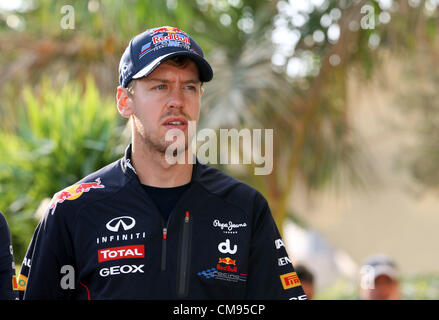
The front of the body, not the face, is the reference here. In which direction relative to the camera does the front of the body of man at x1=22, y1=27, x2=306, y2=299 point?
toward the camera

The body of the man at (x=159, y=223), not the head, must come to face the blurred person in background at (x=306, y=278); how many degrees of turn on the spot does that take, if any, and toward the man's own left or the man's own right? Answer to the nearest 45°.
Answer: approximately 180°

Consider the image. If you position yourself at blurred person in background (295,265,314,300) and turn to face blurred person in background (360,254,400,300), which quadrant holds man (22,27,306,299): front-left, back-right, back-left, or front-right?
back-right

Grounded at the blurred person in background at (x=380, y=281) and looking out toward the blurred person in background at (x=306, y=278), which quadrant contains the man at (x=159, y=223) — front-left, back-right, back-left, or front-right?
front-left

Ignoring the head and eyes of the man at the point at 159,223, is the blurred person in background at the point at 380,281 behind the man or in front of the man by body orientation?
behind
